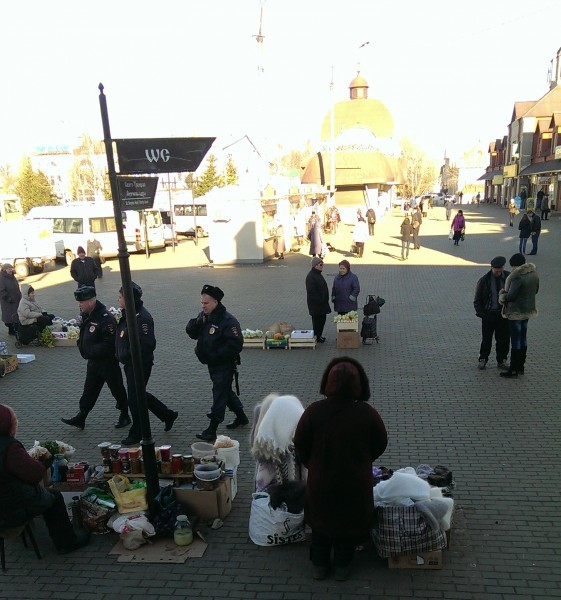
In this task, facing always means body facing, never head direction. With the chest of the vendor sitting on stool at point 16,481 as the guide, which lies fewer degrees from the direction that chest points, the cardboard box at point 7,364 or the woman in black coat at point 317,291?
the woman in black coat

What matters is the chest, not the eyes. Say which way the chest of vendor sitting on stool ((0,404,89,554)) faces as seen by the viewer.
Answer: to the viewer's right

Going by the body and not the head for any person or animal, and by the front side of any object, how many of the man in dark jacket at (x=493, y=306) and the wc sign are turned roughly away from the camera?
0

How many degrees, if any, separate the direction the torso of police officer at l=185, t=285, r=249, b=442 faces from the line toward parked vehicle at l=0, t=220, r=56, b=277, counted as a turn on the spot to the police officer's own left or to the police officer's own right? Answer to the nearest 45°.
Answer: approximately 90° to the police officer's own right

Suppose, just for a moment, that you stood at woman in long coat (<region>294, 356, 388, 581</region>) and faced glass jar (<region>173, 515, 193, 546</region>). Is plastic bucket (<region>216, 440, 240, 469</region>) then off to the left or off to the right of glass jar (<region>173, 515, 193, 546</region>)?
right

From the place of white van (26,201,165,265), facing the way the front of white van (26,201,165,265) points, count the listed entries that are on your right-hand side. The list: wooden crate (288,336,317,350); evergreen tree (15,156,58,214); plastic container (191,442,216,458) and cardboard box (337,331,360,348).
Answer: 1

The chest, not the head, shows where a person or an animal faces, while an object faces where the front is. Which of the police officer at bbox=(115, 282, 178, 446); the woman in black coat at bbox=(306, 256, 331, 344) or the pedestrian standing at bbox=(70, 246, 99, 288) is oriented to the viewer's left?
the police officer

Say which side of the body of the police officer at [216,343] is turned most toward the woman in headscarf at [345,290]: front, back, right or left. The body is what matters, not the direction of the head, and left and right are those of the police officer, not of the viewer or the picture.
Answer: back

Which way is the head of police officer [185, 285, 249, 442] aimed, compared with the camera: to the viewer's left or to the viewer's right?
to the viewer's left

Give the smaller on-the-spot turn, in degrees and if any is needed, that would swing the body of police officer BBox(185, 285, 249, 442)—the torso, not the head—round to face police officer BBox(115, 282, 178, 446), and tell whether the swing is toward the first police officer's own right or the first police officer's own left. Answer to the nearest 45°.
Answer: approximately 45° to the first police officer's own right

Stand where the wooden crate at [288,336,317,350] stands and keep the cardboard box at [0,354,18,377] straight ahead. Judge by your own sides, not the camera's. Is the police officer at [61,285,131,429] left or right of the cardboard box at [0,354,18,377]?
left

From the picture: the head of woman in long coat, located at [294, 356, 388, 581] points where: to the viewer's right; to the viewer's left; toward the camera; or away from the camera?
away from the camera

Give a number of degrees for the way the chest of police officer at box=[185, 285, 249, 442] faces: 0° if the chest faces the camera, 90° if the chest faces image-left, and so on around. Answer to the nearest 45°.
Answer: approximately 45°

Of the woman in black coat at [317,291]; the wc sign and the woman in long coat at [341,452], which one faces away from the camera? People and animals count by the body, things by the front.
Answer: the woman in long coat

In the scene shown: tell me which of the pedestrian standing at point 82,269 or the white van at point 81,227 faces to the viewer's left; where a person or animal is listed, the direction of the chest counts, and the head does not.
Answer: the white van

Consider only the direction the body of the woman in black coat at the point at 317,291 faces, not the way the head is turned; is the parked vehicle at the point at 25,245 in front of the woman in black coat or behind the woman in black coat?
behind
